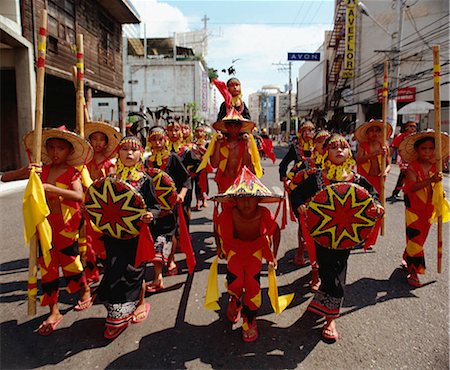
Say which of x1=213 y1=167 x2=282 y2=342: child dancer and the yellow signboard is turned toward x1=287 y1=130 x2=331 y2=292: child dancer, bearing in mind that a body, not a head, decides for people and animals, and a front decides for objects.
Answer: the yellow signboard

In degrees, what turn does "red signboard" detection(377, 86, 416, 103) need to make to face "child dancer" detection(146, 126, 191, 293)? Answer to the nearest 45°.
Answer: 0° — it already faces them

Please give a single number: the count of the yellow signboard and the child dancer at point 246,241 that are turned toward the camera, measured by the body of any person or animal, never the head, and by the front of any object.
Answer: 2

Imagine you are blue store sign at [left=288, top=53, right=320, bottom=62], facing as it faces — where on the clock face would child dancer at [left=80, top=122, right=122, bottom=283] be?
The child dancer is roughly at 12 o'clock from the blue store sign.

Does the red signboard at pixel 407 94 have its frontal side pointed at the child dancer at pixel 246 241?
yes

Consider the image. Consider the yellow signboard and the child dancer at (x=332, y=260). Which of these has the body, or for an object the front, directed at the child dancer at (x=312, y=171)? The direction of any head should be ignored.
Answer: the yellow signboard

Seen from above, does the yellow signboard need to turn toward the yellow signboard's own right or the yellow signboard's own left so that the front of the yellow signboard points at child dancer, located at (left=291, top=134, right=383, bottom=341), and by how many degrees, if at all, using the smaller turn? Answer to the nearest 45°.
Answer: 0° — it already faces them
